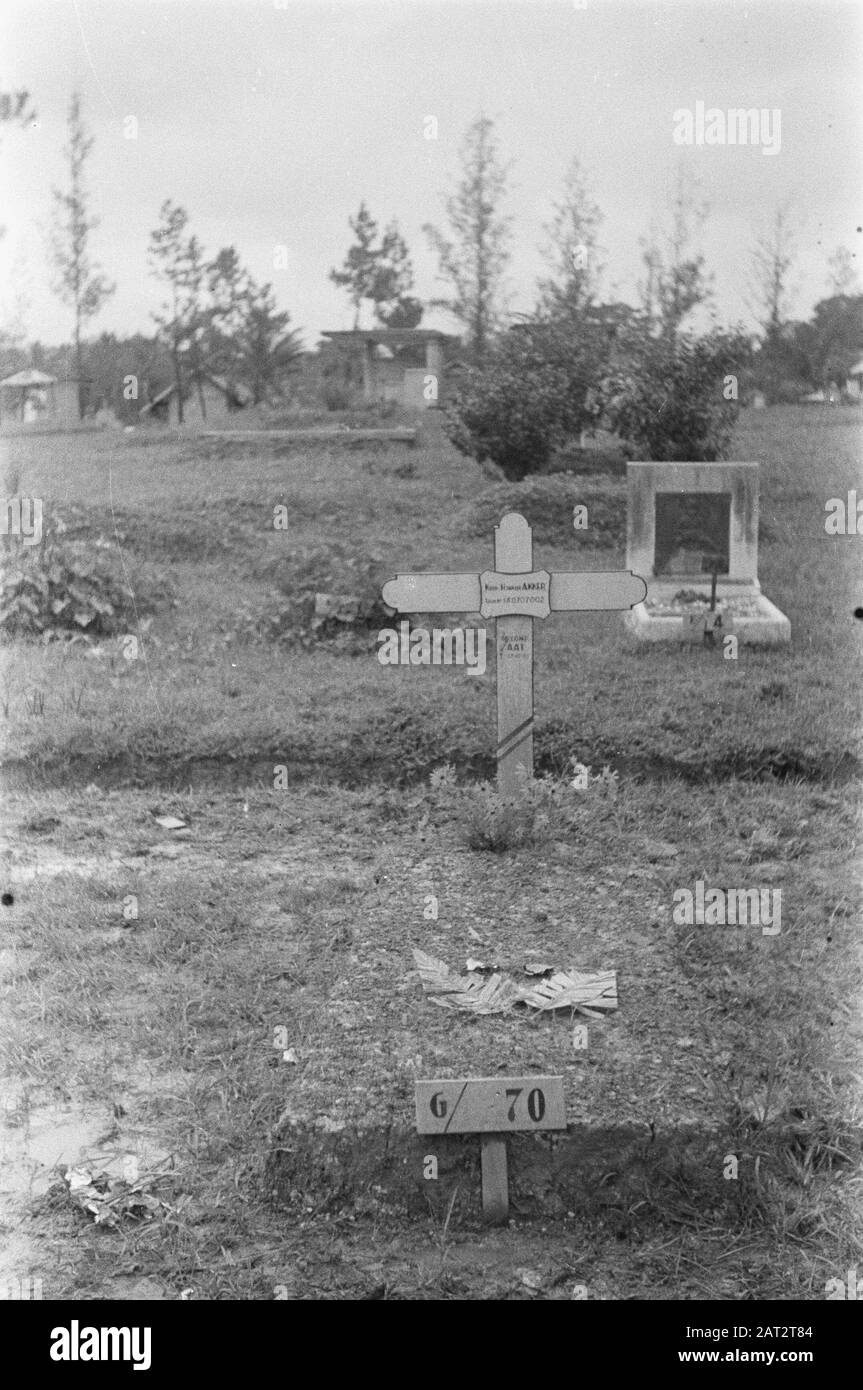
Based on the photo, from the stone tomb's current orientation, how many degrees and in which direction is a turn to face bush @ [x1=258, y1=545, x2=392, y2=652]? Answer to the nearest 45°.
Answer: approximately 90° to its right

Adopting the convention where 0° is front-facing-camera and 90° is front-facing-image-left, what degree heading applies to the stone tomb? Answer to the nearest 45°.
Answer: approximately 0°

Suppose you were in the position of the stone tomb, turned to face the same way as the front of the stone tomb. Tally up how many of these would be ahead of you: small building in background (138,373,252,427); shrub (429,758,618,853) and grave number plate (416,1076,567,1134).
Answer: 2

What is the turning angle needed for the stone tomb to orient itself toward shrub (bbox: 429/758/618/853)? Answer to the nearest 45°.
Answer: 0° — it already faces it

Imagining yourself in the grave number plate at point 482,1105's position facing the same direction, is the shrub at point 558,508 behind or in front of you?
behind

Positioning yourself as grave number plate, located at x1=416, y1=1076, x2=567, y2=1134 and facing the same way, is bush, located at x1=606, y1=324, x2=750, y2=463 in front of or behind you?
behind

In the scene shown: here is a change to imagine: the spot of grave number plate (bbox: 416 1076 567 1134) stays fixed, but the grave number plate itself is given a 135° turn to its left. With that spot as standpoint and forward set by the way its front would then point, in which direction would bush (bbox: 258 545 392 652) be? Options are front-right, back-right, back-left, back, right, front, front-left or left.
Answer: front-left

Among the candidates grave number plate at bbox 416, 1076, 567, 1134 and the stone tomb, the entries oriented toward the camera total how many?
2
